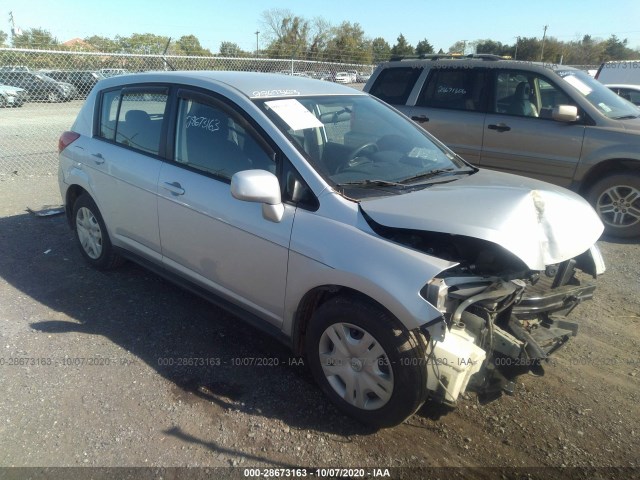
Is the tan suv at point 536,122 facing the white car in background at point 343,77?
no

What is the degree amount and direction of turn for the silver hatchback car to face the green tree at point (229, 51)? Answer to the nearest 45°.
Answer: approximately 135° to its left

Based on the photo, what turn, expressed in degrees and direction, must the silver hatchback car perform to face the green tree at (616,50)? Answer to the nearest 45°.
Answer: approximately 90° to its left

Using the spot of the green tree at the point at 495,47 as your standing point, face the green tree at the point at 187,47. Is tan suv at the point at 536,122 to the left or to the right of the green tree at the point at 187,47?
left

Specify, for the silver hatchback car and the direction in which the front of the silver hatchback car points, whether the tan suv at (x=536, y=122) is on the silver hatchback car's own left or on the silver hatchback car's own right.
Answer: on the silver hatchback car's own left

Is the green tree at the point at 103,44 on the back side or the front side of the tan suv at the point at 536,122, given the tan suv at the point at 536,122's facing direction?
on the back side

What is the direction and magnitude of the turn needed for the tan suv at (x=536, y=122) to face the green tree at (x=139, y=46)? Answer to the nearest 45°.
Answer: approximately 180°

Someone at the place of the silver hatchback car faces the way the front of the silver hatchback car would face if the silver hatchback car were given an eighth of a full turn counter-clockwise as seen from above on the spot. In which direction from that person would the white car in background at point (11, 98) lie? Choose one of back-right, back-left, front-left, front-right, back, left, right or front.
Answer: back-left

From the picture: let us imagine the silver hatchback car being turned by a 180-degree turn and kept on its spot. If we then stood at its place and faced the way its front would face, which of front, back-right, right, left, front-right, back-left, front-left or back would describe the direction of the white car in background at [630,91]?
right

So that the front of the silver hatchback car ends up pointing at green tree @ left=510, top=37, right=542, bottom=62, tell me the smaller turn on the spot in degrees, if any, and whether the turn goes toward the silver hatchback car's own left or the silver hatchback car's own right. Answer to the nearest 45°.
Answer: approximately 135° to the silver hatchback car's own left

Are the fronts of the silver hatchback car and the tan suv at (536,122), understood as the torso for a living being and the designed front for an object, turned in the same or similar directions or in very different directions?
same or similar directions

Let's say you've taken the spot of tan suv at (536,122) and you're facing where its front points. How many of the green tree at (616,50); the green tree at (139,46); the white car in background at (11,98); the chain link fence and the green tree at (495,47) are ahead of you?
0

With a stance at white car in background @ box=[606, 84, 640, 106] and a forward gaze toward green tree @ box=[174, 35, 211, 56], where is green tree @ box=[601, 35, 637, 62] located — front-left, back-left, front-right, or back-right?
front-right

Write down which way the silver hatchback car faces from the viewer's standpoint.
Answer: facing the viewer and to the right of the viewer

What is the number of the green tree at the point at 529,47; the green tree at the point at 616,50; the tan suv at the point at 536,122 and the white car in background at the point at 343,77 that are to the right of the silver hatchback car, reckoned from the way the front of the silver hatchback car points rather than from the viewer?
0

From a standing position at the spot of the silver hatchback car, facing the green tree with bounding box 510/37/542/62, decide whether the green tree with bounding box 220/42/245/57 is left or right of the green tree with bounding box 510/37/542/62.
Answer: left

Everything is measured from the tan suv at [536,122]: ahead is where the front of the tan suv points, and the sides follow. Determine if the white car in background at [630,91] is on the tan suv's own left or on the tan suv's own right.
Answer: on the tan suv's own left

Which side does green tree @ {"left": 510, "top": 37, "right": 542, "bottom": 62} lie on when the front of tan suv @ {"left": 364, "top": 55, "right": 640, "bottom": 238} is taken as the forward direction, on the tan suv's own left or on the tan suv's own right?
on the tan suv's own left

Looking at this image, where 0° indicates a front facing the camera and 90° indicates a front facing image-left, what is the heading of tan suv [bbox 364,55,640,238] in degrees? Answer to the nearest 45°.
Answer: approximately 315°

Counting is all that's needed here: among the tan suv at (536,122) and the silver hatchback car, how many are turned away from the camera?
0
